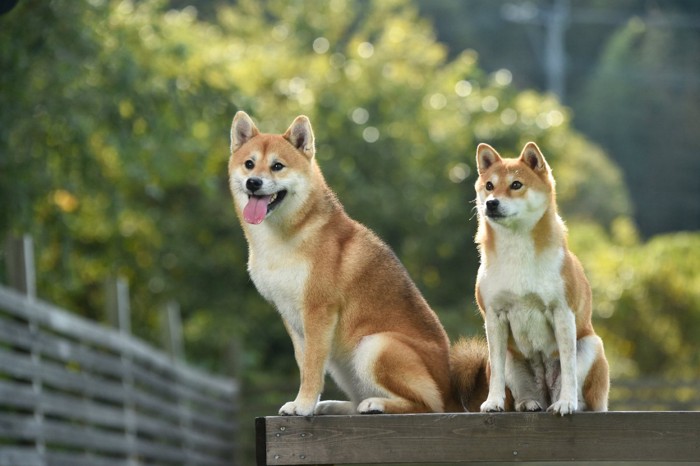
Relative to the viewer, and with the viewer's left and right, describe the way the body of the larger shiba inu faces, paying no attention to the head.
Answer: facing the viewer and to the left of the viewer

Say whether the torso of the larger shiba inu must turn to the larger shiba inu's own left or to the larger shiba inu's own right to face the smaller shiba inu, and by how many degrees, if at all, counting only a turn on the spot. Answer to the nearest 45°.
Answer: approximately 90° to the larger shiba inu's own left

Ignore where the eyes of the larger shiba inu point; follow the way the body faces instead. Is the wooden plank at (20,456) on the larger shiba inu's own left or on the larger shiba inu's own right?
on the larger shiba inu's own right
